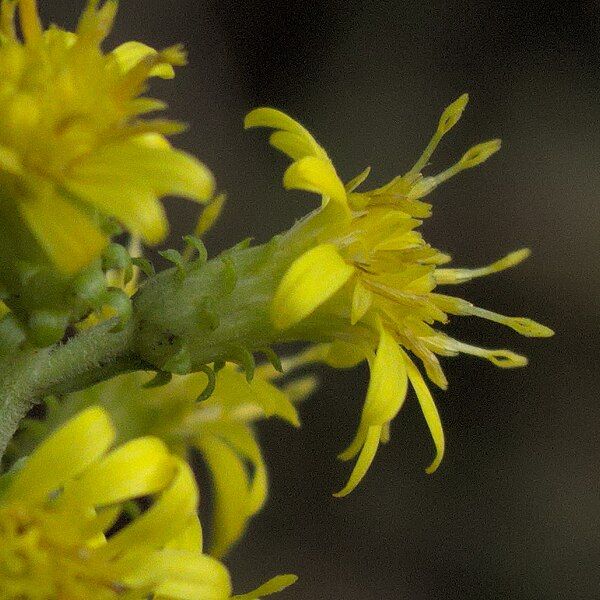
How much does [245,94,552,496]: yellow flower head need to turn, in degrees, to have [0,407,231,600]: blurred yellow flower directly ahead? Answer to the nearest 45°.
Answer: approximately 135° to its right

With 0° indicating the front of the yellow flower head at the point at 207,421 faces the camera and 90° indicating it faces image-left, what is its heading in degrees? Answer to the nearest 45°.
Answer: approximately 270°

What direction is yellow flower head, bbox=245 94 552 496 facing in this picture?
to the viewer's right

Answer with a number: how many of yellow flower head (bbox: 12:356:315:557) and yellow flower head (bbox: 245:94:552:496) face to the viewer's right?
2
